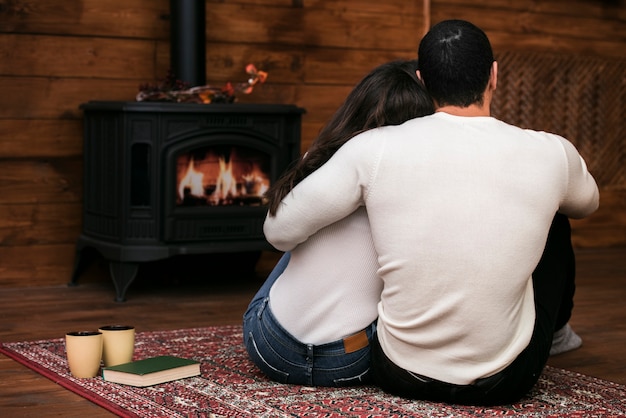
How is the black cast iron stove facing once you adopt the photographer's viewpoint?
facing the viewer and to the right of the viewer

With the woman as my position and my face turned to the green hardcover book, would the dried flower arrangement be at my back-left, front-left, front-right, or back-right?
front-right

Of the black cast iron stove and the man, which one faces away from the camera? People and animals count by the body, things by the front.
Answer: the man

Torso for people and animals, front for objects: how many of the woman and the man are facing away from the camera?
2

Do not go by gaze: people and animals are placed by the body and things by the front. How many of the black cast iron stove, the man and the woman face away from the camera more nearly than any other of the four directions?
2

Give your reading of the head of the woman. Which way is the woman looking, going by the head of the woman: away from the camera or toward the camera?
away from the camera

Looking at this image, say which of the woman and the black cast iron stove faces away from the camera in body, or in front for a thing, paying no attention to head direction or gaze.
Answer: the woman

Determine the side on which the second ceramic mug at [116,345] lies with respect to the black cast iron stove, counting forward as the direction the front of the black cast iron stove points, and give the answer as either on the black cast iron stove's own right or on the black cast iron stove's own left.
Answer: on the black cast iron stove's own right

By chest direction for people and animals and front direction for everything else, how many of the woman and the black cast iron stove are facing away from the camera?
1

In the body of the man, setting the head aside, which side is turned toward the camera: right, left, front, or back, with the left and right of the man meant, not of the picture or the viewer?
back

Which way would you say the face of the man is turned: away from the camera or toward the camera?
away from the camera

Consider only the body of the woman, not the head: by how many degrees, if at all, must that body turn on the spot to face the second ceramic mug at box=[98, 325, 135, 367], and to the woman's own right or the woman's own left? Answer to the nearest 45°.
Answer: approximately 90° to the woman's own left

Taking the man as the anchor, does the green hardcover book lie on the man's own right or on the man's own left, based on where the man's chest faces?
on the man's own left

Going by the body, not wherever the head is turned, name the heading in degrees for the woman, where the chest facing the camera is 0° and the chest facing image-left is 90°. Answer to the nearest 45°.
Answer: approximately 180°

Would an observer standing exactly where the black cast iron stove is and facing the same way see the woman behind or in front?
in front
